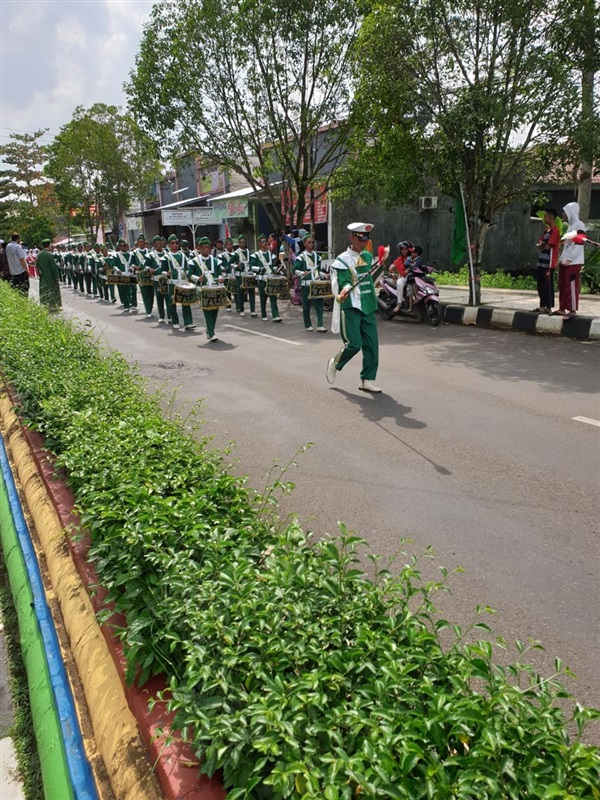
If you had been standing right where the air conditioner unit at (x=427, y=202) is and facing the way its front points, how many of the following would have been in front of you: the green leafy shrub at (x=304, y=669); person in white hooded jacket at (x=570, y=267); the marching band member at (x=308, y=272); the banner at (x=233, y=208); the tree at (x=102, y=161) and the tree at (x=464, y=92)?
4

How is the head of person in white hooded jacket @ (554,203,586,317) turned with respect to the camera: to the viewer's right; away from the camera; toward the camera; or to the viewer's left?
to the viewer's left

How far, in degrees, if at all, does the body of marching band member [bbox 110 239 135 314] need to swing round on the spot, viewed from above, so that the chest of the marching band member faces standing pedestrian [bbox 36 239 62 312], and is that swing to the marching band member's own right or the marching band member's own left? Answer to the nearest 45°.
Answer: approximately 90° to the marching band member's own right

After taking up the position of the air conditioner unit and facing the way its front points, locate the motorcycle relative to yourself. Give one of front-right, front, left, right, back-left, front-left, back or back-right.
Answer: front

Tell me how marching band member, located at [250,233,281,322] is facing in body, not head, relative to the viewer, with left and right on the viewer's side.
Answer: facing the viewer and to the right of the viewer

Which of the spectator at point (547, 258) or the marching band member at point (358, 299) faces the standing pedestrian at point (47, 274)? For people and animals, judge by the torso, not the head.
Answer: the spectator

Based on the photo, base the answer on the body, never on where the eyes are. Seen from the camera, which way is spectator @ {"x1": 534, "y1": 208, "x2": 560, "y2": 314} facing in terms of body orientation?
to the viewer's left

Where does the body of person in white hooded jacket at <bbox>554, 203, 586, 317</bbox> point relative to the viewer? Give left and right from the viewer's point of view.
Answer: facing to the left of the viewer

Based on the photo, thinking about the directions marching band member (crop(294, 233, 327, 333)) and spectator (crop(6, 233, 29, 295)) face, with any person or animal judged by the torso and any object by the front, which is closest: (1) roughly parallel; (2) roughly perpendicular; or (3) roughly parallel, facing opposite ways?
roughly perpendicular

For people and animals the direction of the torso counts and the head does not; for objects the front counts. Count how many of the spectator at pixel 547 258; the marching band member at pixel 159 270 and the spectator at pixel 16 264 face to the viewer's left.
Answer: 1

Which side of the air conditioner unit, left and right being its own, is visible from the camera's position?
front

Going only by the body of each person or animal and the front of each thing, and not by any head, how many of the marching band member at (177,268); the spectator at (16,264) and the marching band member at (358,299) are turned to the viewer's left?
0
